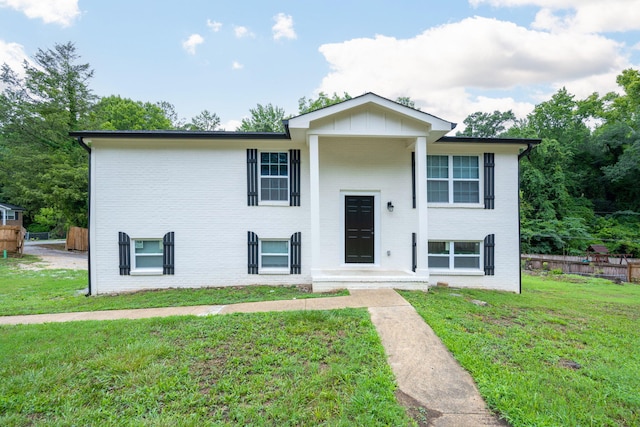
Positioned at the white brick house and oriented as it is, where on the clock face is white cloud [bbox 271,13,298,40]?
The white cloud is roughly at 6 o'clock from the white brick house.

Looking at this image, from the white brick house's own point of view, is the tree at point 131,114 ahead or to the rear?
to the rear

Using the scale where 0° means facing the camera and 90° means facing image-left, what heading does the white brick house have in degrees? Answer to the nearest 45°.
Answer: approximately 0°

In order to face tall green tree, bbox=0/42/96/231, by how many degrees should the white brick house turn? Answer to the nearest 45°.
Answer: approximately 135° to its right
